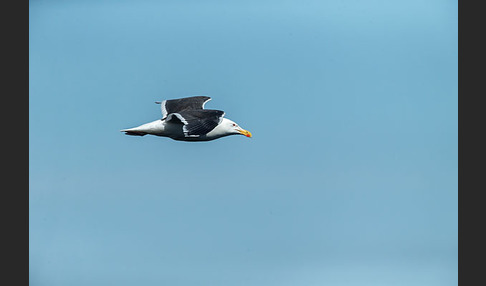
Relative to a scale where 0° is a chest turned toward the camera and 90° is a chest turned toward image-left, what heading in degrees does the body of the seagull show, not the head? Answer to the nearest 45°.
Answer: approximately 270°
